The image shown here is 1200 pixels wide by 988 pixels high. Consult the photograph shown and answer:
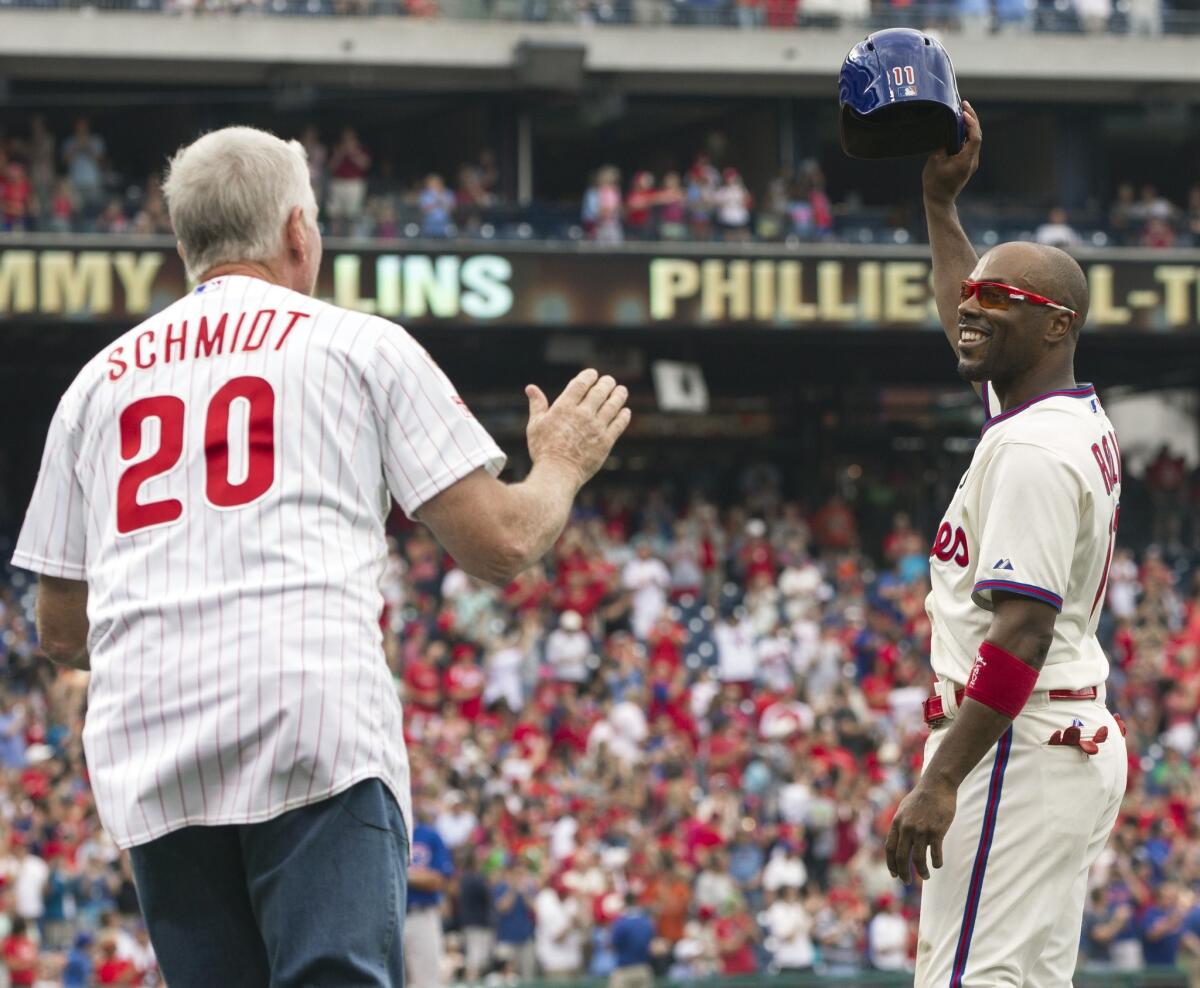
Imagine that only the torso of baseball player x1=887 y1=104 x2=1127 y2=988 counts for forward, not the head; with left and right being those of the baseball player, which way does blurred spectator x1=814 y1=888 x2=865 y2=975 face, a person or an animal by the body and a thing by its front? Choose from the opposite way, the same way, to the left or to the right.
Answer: to the left

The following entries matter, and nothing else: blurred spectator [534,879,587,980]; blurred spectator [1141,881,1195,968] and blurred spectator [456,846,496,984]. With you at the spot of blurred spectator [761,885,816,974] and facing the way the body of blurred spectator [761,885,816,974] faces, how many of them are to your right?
2

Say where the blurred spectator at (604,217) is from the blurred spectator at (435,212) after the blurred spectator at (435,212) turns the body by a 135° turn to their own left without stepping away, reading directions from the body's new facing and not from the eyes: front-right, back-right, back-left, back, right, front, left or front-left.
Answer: front-right

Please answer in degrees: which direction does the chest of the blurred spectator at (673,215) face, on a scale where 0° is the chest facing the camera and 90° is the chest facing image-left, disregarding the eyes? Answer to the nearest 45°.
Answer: approximately 0°

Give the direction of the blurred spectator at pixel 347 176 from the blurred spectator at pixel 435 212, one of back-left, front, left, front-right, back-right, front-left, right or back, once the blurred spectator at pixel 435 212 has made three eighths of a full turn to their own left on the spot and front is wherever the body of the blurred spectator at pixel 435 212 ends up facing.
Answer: left

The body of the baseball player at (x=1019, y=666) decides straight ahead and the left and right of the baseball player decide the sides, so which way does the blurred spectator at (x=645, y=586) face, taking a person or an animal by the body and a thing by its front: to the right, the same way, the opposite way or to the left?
to the left

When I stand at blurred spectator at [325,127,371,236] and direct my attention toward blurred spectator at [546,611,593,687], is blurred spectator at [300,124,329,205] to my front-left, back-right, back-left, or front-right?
back-right
